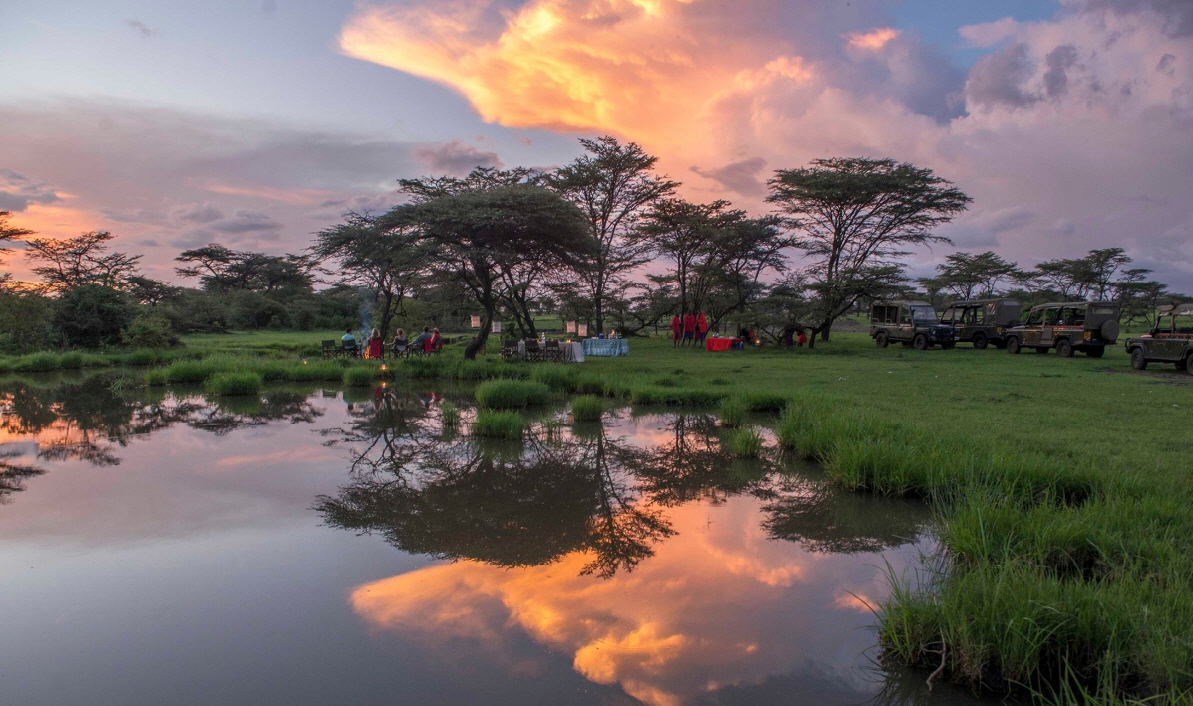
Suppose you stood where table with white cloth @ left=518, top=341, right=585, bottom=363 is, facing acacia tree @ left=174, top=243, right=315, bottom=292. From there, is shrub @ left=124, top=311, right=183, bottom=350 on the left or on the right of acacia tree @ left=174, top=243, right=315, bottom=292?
left

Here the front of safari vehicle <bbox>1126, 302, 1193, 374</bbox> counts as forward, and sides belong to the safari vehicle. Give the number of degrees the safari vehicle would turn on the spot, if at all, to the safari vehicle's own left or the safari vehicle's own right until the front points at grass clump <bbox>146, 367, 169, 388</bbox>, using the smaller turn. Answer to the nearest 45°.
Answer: approximately 45° to the safari vehicle's own left

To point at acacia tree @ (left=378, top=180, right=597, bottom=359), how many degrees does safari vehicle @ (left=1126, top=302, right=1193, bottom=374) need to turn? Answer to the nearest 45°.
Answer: approximately 45° to its left

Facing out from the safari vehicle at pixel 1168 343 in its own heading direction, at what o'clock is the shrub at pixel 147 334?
The shrub is roughly at 11 o'clock from the safari vehicle.

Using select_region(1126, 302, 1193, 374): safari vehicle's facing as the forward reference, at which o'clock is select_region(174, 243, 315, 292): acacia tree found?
The acacia tree is roughly at 12 o'clock from the safari vehicle.

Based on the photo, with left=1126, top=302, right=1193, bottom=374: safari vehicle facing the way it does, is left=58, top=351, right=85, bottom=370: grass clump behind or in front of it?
in front

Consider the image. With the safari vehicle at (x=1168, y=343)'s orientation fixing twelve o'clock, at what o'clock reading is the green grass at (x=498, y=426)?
The green grass is roughly at 10 o'clock from the safari vehicle.

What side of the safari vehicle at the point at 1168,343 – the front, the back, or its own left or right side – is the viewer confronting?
left

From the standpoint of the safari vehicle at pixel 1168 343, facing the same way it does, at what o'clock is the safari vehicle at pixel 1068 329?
the safari vehicle at pixel 1068 329 is roughly at 2 o'clock from the safari vehicle at pixel 1168 343.

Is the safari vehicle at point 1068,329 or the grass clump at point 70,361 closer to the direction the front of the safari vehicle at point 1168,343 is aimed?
the grass clump

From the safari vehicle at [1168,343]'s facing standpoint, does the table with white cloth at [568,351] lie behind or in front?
in front

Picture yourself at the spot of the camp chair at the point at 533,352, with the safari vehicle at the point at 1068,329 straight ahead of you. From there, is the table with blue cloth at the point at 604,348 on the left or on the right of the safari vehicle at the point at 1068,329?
left

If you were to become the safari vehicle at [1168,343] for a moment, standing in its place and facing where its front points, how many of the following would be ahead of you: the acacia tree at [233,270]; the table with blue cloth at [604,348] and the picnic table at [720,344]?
3

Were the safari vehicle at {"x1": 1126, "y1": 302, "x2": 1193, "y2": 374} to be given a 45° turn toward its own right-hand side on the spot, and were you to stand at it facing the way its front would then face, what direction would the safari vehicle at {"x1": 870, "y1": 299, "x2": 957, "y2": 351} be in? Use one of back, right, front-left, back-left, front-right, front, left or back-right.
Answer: front
